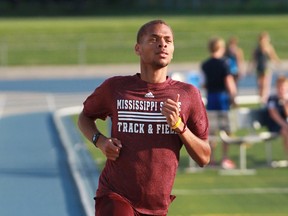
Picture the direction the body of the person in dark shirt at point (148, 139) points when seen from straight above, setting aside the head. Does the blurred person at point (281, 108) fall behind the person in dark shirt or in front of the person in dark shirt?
behind

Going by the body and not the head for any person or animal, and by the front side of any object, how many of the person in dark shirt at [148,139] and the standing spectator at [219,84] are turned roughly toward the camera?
1

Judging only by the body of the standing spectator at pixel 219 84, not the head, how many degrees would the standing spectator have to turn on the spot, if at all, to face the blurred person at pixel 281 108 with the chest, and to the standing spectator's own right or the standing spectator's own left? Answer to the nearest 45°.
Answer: approximately 45° to the standing spectator's own right

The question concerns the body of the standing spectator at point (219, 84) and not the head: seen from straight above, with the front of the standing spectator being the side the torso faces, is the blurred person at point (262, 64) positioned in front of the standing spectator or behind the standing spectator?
in front

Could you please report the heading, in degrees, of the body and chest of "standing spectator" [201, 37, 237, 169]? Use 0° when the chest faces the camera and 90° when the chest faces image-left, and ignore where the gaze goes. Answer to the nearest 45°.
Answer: approximately 225°

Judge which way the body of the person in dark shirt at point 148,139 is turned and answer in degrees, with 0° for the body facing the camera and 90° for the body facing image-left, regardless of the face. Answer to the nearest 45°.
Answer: approximately 0°

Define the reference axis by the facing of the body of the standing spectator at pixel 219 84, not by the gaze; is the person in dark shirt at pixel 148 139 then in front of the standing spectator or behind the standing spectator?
behind

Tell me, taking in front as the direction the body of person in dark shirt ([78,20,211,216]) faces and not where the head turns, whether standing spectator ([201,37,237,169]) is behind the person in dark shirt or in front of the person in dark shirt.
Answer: behind

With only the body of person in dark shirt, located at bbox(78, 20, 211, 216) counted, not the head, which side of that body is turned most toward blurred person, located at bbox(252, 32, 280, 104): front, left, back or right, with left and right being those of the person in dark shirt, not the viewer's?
back
